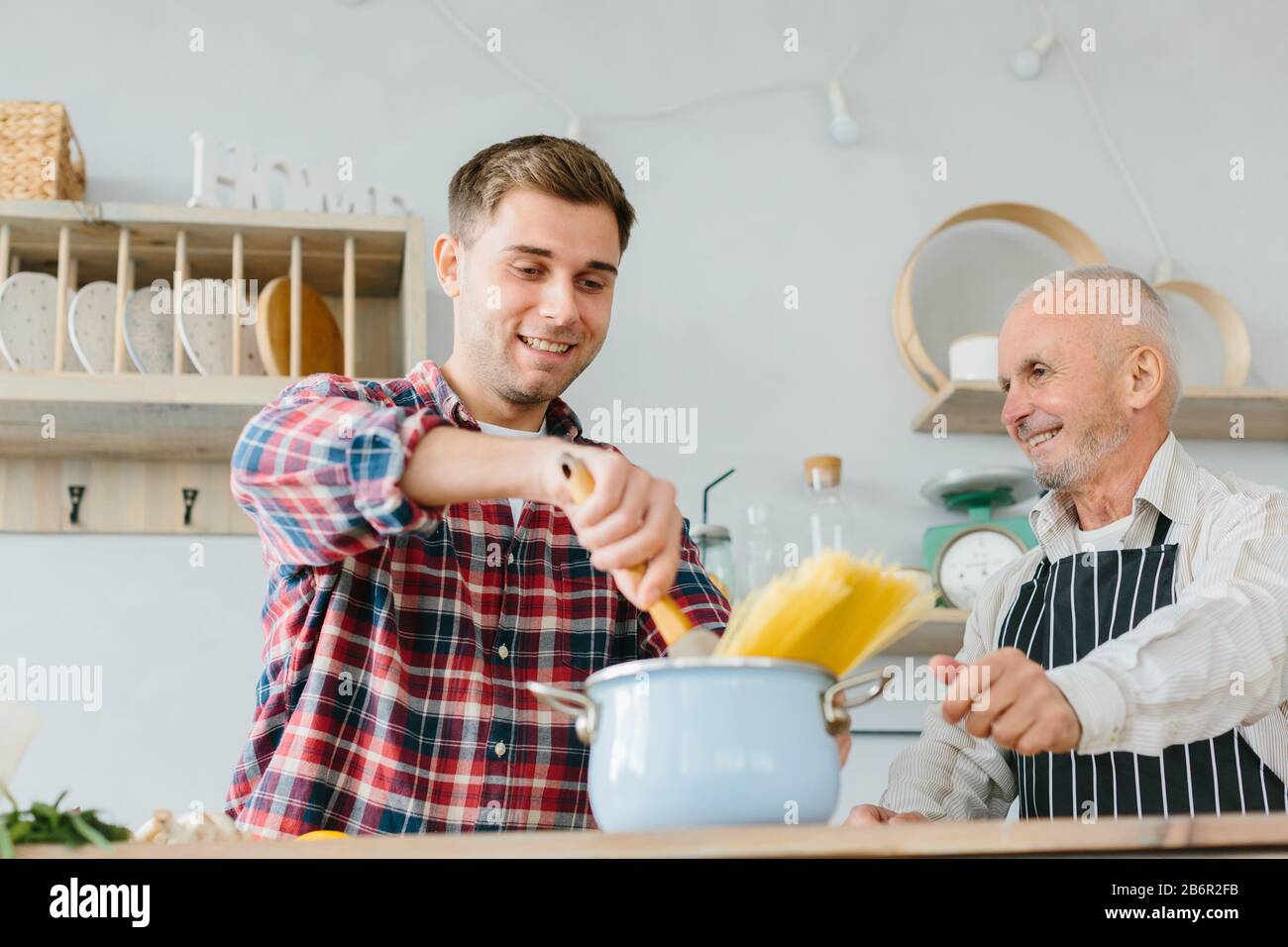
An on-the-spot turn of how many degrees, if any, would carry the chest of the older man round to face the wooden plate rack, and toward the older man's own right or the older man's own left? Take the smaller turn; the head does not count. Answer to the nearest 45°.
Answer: approximately 45° to the older man's own right

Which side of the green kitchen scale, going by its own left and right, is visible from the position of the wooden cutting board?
right

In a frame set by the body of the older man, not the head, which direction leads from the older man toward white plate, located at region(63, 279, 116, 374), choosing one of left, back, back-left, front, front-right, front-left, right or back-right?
front-right

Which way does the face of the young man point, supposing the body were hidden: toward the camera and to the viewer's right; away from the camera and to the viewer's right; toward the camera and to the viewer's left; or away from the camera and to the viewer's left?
toward the camera and to the viewer's right

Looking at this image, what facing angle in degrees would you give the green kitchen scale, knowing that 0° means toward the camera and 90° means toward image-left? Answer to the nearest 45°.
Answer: approximately 0°

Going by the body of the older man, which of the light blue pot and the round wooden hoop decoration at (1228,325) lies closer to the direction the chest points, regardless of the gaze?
the light blue pot

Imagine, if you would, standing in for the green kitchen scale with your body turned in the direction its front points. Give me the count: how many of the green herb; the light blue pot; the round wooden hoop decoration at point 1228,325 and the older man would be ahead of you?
3

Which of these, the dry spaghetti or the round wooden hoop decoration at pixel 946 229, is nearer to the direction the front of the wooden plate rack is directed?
the dry spaghetti

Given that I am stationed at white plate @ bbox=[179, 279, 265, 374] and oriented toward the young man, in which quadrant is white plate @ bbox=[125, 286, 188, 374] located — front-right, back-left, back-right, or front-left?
back-right

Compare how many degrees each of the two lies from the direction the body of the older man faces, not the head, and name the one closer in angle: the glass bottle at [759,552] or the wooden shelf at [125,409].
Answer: the wooden shelf

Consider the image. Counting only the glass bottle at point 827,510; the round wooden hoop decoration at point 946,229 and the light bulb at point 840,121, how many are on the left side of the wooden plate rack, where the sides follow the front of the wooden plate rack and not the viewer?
3

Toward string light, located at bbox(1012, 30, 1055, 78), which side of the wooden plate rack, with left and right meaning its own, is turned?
left

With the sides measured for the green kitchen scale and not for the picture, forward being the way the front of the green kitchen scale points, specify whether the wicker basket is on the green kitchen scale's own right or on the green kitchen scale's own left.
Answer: on the green kitchen scale's own right
